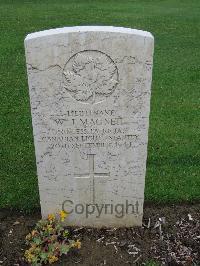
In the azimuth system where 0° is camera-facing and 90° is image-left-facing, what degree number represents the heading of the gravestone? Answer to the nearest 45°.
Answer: approximately 0°
